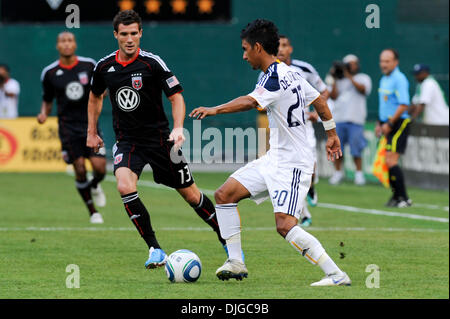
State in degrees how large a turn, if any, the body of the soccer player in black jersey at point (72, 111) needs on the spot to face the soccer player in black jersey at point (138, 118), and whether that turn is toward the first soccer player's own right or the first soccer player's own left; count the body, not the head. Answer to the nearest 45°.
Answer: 0° — they already face them

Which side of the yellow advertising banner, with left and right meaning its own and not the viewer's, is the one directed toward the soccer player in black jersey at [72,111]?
front

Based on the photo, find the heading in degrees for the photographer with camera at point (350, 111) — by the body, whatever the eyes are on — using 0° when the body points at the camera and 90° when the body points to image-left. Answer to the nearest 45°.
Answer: approximately 45°

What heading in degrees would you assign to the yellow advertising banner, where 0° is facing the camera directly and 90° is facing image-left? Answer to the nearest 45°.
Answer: approximately 0°

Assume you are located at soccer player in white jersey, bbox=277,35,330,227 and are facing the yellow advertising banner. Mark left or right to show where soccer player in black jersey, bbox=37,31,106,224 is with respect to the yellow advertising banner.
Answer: left

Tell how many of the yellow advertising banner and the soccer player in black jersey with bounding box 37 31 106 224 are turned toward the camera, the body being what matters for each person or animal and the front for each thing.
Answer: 2

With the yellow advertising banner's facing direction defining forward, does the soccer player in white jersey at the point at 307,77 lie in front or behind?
in front

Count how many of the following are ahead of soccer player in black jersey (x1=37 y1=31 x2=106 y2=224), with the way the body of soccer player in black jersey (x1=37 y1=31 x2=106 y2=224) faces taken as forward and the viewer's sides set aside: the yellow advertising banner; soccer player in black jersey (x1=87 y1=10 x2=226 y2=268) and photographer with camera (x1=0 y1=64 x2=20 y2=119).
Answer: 1
